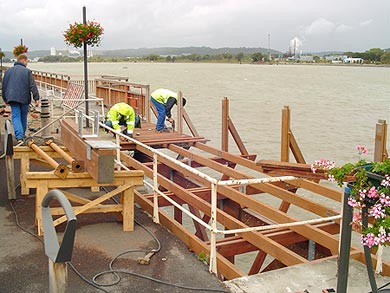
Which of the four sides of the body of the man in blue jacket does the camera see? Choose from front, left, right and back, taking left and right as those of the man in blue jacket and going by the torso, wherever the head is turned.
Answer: back

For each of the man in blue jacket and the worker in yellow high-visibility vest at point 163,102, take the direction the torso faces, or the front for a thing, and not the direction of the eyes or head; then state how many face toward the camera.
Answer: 0

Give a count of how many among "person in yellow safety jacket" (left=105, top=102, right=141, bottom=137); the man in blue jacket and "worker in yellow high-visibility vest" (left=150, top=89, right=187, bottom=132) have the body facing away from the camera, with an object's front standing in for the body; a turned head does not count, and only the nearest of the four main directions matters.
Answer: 1

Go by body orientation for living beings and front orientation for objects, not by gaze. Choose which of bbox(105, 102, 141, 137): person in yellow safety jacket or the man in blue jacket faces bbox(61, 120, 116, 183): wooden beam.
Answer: the person in yellow safety jacket

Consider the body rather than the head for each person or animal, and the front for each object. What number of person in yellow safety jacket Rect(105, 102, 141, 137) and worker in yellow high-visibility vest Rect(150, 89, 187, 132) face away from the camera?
0

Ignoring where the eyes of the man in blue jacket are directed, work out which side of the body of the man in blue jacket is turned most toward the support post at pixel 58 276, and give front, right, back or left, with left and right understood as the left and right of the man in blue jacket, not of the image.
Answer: back

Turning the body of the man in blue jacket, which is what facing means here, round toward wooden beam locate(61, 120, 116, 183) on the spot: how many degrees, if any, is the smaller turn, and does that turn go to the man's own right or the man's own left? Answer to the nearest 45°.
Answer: approximately 180°
